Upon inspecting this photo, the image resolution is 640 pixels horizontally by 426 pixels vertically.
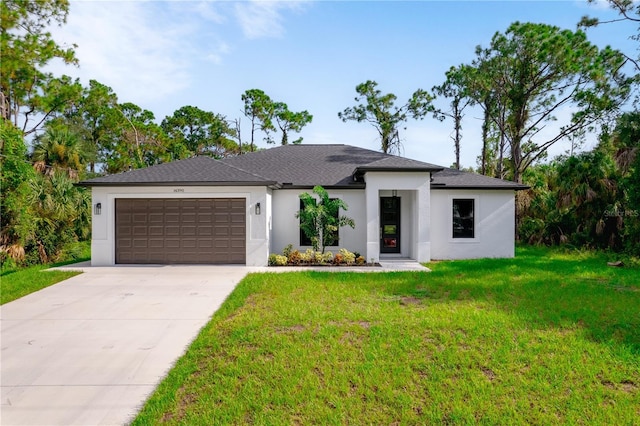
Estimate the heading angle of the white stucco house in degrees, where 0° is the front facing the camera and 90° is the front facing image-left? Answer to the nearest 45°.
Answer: approximately 0°

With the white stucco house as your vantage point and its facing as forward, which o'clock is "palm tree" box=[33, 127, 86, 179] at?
The palm tree is roughly at 4 o'clock from the white stucco house.
